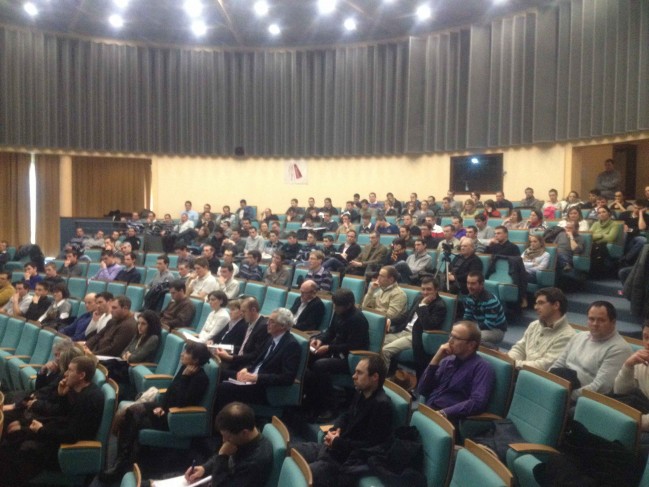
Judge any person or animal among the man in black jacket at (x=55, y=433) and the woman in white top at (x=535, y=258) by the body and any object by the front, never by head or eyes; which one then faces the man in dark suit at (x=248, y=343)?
the woman in white top

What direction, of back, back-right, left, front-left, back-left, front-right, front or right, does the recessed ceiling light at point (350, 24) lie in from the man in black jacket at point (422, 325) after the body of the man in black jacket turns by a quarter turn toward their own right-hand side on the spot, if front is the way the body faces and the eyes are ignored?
front-right

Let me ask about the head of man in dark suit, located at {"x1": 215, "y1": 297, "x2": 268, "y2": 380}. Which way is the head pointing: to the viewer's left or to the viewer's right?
to the viewer's left

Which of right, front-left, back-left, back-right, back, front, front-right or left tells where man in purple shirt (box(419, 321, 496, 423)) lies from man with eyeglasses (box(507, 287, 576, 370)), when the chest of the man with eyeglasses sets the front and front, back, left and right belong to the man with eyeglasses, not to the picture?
front

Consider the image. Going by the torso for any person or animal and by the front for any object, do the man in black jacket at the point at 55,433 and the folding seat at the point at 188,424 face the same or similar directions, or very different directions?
same or similar directions

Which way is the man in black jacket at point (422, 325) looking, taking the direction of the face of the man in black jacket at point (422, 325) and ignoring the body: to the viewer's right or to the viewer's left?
to the viewer's left

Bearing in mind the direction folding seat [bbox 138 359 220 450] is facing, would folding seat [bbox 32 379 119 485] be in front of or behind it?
in front

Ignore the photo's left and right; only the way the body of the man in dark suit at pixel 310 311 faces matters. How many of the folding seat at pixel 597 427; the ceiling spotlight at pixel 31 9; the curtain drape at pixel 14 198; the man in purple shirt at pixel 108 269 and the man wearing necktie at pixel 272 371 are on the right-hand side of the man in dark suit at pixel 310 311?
3

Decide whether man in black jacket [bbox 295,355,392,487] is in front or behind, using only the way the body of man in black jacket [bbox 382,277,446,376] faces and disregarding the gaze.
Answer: in front

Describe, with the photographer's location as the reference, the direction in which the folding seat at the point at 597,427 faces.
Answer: facing the viewer and to the left of the viewer

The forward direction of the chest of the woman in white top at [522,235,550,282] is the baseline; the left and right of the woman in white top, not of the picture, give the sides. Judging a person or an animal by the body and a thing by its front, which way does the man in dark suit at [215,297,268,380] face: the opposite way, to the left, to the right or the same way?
the same way

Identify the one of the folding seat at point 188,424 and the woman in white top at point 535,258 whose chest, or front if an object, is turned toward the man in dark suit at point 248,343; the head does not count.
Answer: the woman in white top

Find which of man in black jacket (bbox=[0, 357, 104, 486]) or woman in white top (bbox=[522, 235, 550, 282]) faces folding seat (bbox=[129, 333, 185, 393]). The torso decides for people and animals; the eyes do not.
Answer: the woman in white top
